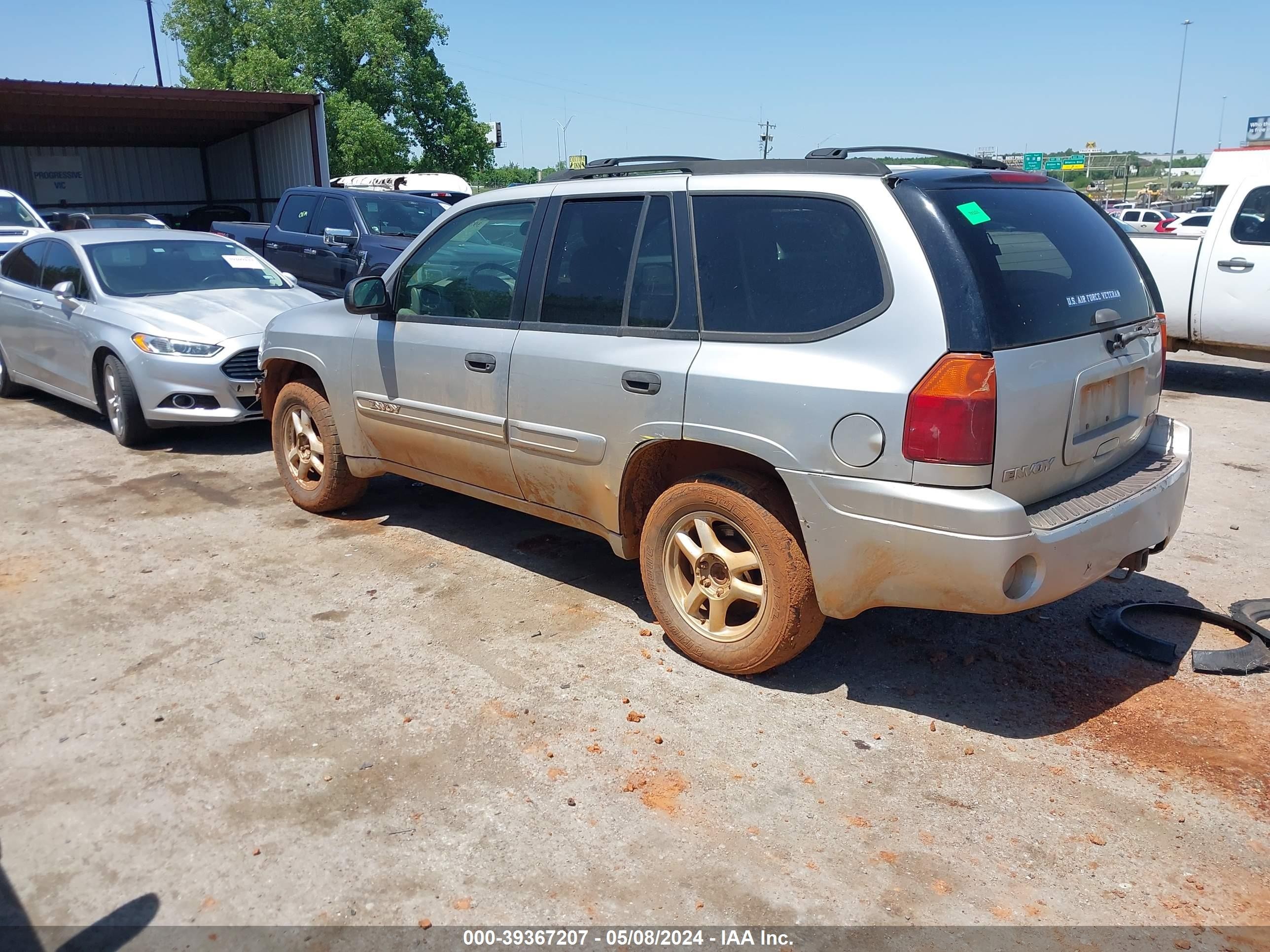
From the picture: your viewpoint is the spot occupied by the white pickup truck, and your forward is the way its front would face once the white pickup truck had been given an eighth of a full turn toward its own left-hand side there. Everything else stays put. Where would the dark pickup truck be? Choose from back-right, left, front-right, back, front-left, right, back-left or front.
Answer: back-left

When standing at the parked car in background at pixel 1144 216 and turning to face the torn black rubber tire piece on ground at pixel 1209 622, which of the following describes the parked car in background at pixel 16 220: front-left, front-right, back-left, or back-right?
front-right

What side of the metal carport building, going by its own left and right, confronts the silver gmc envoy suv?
front

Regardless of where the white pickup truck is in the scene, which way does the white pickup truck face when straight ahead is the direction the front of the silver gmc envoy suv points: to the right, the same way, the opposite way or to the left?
the opposite way

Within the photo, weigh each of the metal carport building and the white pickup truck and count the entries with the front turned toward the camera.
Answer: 1

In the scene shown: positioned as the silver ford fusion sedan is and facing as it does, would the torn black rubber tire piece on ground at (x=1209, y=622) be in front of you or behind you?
in front

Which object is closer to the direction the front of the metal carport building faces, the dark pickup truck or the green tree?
the dark pickup truck

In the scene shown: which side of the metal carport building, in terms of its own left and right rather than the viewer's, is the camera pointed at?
front

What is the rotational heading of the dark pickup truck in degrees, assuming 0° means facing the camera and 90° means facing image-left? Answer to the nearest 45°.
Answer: approximately 315°

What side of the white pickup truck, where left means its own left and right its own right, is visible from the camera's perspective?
right

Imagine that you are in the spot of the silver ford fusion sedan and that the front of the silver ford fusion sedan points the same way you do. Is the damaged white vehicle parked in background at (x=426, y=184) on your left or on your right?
on your left

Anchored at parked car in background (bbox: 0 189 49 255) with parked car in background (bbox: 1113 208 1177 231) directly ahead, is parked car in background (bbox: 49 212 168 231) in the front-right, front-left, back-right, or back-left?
front-left

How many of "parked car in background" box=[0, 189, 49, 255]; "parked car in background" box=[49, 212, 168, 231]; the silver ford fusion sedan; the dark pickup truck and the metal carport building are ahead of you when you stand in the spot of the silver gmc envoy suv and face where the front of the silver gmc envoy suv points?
5

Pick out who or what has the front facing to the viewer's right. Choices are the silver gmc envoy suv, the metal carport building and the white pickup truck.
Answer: the white pickup truck

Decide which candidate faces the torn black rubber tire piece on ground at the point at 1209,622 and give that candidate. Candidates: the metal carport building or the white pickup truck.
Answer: the metal carport building

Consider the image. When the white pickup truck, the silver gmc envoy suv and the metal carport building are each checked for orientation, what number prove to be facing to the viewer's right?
1

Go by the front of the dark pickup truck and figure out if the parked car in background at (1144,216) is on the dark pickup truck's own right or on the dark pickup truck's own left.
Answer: on the dark pickup truck's own left

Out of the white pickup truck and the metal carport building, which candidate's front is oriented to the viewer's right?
the white pickup truck

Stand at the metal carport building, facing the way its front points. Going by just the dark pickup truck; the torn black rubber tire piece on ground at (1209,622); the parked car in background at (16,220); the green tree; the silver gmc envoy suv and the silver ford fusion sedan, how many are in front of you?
5

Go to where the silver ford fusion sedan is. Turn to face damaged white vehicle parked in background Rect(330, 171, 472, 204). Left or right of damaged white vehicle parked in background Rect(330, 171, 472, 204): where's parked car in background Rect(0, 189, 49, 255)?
left

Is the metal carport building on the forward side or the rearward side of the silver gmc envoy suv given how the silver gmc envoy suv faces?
on the forward side

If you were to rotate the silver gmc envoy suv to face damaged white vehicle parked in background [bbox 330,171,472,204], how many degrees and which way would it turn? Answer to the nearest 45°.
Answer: approximately 45° to its right
